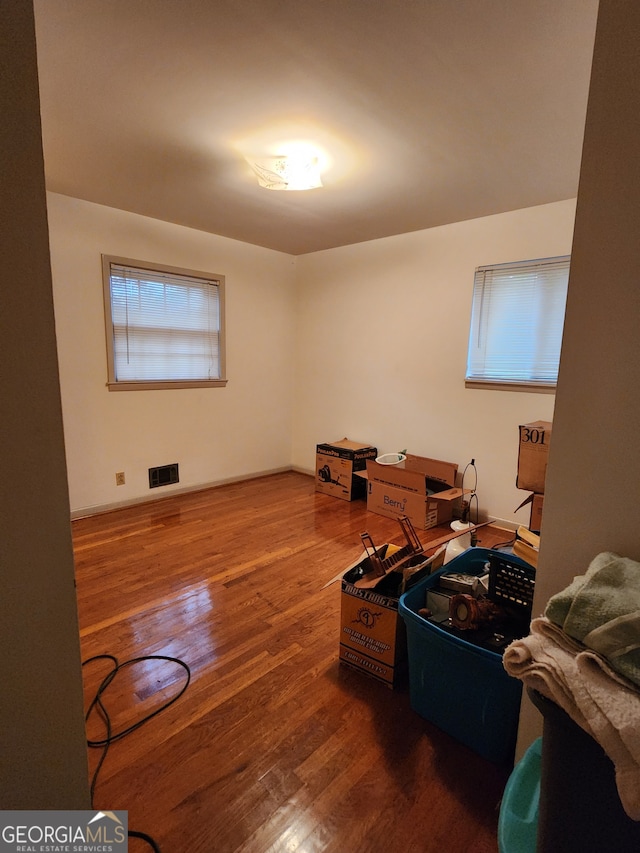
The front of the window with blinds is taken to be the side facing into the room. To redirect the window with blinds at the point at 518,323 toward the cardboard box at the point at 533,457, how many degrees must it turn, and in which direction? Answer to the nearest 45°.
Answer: approximately 45° to its left

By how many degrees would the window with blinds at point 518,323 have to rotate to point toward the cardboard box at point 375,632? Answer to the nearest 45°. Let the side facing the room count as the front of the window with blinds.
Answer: approximately 45° to its left

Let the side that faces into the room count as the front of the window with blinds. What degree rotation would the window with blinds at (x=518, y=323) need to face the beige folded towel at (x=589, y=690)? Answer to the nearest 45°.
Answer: approximately 45° to its left

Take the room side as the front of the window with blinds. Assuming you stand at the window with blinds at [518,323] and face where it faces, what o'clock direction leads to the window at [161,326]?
The window is roughly at 1 o'clock from the window with blinds.

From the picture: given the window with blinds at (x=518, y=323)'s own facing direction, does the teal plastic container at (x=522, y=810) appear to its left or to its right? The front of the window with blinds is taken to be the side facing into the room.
on its left

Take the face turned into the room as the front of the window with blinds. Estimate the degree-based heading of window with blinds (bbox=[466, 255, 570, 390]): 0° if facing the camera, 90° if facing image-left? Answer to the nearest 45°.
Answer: approximately 45°

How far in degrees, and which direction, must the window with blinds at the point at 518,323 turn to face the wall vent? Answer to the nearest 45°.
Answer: approximately 45° to its right

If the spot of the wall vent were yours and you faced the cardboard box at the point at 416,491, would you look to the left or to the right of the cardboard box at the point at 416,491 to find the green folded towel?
right
